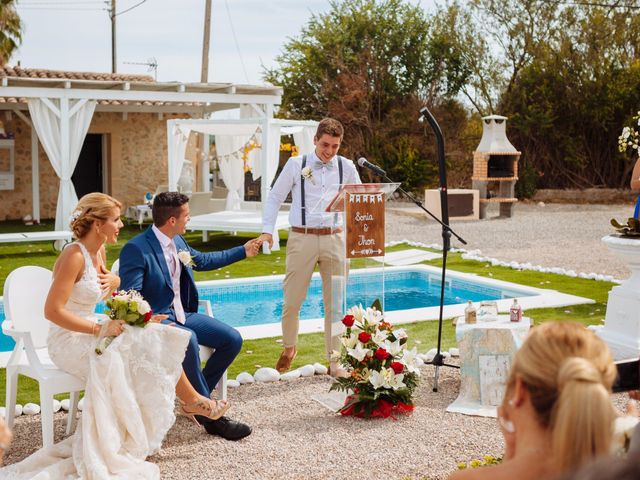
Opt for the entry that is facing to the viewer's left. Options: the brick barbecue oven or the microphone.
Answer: the microphone

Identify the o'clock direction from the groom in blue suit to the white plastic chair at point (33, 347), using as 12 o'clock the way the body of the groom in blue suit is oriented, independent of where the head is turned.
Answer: The white plastic chair is roughly at 4 o'clock from the groom in blue suit.

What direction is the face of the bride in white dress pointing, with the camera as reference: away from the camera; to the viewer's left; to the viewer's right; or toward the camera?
to the viewer's right

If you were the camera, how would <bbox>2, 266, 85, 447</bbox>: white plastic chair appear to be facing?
facing the viewer and to the right of the viewer

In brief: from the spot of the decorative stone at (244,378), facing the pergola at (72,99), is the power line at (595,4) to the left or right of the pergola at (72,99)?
right

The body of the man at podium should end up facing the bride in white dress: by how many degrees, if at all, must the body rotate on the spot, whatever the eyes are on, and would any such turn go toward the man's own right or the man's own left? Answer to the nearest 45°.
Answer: approximately 45° to the man's own right

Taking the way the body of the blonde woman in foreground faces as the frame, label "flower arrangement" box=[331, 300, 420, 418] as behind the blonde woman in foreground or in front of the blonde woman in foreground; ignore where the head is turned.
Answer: in front

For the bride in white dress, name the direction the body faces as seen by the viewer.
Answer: to the viewer's right

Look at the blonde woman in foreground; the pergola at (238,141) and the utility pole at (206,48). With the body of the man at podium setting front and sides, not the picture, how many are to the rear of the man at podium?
2

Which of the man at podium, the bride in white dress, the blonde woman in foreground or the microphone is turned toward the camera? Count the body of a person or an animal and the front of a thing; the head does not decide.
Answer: the man at podium

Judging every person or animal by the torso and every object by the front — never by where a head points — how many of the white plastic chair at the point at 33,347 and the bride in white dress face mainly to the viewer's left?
0

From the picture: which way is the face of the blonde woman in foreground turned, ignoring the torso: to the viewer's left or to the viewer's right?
to the viewer's left
